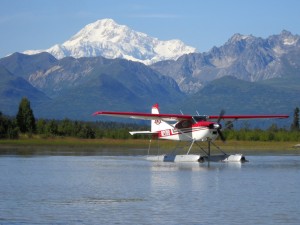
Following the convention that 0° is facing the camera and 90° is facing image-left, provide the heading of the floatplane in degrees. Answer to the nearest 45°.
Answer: approximately 315°
